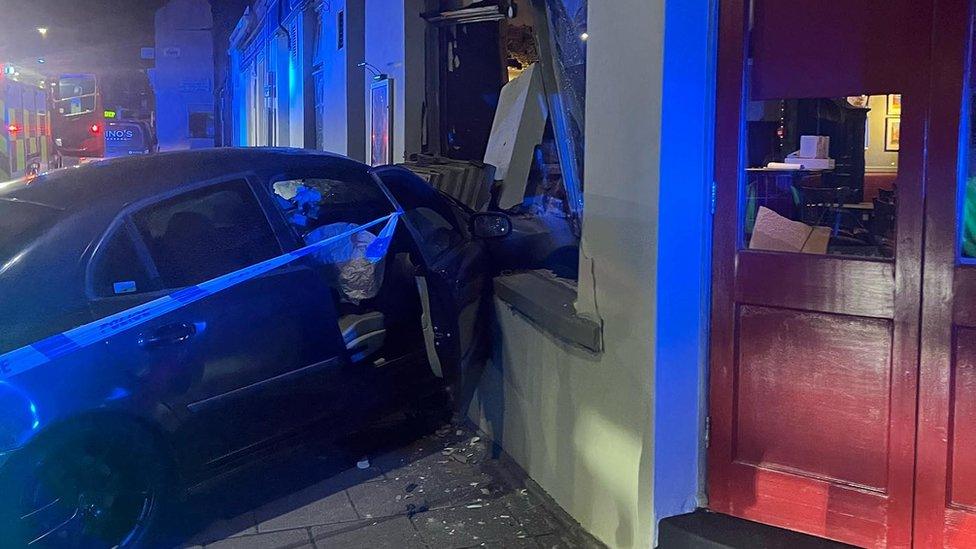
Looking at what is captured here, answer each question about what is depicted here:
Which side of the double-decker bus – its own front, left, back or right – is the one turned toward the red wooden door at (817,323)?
back

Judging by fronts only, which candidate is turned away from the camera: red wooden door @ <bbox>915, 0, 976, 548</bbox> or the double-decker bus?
the double-decker bus

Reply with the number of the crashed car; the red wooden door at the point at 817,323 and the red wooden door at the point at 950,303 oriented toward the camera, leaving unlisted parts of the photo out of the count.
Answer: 2

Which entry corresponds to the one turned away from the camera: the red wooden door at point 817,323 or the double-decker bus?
the double-decker bus

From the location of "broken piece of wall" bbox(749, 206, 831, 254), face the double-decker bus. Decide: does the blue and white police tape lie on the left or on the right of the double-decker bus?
left

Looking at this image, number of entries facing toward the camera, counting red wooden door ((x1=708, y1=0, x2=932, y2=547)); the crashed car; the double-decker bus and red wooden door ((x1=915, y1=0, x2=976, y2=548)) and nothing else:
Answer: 2

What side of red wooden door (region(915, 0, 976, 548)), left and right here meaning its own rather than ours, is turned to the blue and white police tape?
right

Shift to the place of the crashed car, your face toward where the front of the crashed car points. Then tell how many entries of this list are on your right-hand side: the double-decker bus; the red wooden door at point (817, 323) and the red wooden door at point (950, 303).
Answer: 2

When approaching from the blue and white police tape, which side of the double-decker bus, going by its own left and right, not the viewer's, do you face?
back

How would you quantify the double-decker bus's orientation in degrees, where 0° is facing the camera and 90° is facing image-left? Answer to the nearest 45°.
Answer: approximately 180°
